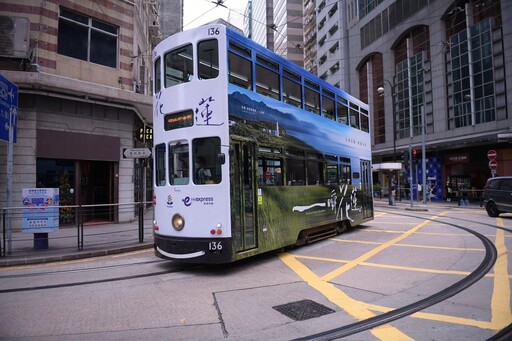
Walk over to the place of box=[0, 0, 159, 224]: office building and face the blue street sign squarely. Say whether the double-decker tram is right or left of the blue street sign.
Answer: left

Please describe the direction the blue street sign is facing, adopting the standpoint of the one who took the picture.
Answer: facing the viewer and to the right of the viewer

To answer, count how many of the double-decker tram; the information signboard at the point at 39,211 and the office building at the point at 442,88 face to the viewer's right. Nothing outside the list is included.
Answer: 0

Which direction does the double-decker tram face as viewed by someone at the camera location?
facing the viewer and to the left of the viewer

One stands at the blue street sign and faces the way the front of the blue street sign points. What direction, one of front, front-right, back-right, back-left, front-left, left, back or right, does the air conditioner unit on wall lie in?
back-left

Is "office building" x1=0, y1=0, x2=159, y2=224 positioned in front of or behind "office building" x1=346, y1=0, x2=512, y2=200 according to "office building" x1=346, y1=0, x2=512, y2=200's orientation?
in front

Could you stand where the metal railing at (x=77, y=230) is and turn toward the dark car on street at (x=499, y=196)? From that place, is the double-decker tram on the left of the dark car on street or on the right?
right

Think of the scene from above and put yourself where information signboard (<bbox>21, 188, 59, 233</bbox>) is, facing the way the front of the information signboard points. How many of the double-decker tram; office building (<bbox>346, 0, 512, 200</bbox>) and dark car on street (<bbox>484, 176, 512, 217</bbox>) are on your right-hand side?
0

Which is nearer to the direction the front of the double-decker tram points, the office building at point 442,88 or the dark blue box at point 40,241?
the dark blue box

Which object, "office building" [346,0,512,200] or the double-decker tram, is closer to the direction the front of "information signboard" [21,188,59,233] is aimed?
the double-decker tram

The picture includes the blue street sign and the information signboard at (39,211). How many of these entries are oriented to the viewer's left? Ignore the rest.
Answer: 0

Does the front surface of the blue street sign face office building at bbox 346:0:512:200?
no

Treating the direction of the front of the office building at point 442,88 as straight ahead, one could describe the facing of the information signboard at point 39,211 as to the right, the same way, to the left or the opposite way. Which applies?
to the left

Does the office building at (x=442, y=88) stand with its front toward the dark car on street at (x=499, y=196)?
no

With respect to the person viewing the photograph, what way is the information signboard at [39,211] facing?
facing the viewer
